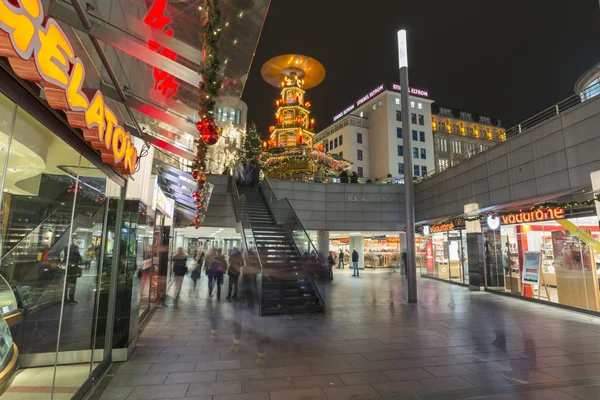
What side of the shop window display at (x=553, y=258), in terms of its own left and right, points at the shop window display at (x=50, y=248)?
front

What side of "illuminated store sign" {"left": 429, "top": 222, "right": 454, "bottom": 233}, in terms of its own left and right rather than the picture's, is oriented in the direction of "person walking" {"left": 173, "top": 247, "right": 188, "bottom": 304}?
front

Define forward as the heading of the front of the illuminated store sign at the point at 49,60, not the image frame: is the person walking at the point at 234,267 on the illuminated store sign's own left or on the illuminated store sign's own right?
on the illuminated store sign's own left

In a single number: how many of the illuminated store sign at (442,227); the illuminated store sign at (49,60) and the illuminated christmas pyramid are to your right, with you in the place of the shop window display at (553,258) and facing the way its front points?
2

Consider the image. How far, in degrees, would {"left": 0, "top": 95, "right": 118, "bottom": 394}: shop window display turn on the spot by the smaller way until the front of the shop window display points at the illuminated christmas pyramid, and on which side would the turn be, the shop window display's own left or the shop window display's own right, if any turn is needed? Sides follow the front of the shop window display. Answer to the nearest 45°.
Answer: approximately 90° to the shop window display's own left

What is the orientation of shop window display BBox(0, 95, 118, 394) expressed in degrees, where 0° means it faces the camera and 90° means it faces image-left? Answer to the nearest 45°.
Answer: approximately 315°

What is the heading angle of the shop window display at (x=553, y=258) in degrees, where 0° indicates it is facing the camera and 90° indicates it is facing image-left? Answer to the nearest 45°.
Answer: approximately 45°

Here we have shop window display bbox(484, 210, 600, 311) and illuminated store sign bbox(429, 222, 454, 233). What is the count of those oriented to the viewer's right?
0

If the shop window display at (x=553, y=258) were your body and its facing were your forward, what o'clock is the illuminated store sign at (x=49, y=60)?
The illuminated store sign is roughly at 11 o'clock from the shop window display.

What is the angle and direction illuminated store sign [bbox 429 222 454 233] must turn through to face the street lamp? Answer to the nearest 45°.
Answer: approximately 45° to its left

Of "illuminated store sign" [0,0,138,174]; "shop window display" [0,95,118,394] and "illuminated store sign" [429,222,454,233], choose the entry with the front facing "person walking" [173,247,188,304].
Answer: "illuminated store sign" [429,222,454,233]

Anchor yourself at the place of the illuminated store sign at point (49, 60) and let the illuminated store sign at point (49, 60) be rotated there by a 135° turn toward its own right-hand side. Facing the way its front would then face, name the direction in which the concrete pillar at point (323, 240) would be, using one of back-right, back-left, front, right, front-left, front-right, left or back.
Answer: back-right

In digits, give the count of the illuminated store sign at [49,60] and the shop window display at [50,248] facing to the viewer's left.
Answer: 0
